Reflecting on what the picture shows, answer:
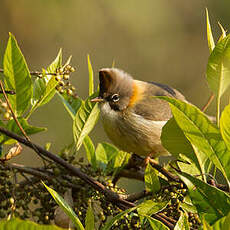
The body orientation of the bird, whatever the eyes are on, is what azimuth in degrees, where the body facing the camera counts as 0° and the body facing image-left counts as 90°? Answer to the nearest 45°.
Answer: approximately 45°

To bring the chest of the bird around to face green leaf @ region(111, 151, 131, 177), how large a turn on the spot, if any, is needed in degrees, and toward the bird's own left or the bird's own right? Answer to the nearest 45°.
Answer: approximately 45° to the bird's own left

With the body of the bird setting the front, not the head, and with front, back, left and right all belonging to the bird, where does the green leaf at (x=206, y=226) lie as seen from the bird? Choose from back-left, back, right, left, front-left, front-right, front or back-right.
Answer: front-left
